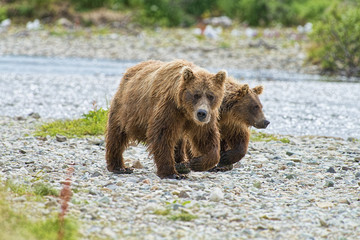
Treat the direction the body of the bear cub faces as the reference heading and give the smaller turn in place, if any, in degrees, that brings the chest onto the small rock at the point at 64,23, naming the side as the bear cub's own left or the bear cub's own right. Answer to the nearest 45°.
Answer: approximately 90° to the bear cub's own left

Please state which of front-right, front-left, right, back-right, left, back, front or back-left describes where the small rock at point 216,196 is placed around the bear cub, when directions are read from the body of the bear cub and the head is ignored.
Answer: right

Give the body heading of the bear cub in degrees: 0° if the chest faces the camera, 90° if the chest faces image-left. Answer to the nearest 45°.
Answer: approximately 270°

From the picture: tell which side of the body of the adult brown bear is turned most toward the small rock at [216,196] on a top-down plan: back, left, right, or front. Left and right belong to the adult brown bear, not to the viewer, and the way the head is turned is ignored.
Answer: front

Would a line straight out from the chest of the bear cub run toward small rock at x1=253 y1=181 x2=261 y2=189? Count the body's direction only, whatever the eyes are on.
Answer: no

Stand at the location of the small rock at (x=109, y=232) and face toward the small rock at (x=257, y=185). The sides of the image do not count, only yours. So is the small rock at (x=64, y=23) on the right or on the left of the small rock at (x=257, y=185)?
left

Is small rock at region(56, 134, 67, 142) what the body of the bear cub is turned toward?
no

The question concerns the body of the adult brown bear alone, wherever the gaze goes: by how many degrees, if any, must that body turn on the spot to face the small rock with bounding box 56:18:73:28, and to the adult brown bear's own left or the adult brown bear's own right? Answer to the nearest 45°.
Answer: approximately 135° to the adult brown bear's own left

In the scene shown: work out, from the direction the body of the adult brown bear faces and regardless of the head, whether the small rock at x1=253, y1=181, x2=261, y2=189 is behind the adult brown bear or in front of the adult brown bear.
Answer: in front

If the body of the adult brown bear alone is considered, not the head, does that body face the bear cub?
no

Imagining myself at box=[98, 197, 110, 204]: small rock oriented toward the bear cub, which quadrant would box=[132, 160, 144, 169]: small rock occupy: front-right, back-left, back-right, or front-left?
front-left

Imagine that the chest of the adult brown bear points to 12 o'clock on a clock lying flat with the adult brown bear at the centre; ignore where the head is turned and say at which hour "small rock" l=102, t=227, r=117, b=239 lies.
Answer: The small rock is roughly at 2 o'clock from the adult brown bear.

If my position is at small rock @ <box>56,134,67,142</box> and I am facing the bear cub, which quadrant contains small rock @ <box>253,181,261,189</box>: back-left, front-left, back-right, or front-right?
front-right

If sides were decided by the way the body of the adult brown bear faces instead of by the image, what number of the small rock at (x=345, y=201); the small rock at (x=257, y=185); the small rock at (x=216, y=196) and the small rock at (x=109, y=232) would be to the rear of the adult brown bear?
0

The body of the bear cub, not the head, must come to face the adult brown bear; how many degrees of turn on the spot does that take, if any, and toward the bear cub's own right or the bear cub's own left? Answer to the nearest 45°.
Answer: approximately 135° to the bear cub's own right

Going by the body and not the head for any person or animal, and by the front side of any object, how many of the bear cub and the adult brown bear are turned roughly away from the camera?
0
